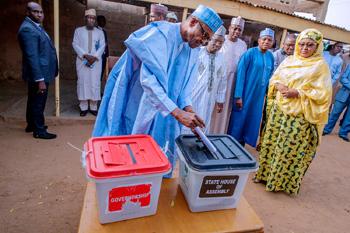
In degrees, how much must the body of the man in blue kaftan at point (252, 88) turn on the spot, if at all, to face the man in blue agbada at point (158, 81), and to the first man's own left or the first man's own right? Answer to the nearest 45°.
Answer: approximately 45° to the first man's own right

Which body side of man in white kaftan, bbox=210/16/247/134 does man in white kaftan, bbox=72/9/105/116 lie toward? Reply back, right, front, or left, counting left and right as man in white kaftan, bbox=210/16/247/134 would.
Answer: right

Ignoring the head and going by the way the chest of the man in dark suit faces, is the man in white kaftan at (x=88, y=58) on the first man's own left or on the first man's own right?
on the first man's own left

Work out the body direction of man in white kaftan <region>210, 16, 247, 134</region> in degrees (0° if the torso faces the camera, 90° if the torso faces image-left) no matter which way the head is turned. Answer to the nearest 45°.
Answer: approximately 0°

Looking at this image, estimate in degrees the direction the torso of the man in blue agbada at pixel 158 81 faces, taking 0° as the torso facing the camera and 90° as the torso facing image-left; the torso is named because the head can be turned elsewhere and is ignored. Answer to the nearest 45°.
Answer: approximately 315°

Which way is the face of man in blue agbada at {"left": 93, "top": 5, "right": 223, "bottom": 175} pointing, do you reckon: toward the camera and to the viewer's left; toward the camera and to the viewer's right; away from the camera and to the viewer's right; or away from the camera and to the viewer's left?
toward the camera and to the viewer's right
